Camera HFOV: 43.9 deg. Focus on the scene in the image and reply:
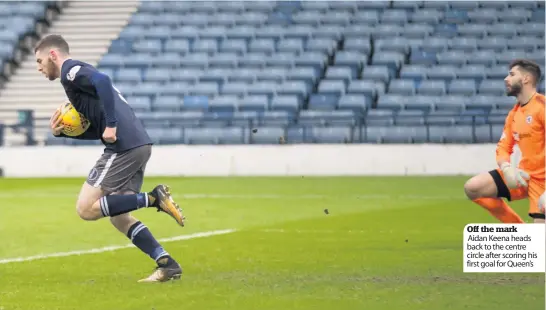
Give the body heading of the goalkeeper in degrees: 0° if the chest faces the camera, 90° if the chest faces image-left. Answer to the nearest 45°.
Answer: approximately 45°

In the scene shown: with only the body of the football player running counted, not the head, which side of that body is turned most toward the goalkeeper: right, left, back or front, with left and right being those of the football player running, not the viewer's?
back

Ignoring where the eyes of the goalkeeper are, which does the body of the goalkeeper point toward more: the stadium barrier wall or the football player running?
the football player running

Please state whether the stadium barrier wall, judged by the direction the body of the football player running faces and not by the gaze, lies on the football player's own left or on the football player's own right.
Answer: on the football player's own right

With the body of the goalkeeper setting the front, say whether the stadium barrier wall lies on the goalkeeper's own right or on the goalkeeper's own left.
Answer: on the goalkeeper's own right

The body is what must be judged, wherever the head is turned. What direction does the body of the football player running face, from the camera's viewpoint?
to the viewer's left

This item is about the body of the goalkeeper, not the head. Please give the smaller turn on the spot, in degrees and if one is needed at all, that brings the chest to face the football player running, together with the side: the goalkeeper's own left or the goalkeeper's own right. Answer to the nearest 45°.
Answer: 0° — they already face them
